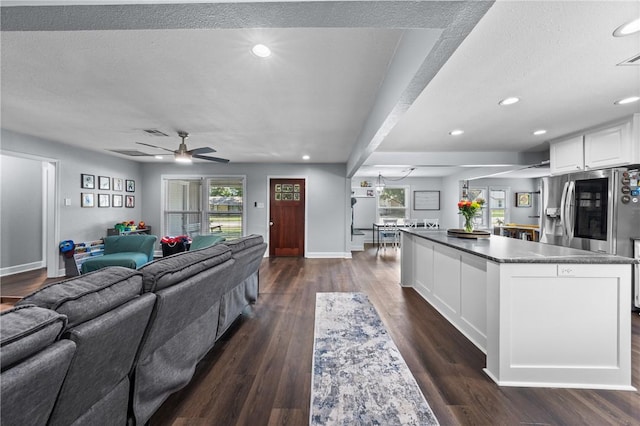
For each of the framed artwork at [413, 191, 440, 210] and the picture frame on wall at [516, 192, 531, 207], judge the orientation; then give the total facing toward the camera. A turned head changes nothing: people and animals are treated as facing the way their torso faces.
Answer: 2

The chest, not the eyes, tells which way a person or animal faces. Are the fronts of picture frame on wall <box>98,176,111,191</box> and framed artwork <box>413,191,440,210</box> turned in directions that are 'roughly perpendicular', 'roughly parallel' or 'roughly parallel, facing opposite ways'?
roughly perpendicular

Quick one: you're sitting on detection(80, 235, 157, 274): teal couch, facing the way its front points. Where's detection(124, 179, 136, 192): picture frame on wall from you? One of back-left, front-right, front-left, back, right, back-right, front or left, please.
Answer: back-right

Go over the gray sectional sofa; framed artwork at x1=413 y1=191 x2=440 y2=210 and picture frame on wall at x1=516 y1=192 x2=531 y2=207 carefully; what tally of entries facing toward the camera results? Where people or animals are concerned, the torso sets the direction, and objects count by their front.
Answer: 2

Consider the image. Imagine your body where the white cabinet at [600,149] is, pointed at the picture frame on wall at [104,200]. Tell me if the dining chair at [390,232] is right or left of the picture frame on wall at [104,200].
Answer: right

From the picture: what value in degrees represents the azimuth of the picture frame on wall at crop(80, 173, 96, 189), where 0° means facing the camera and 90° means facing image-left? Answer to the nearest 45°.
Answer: approximately 315°

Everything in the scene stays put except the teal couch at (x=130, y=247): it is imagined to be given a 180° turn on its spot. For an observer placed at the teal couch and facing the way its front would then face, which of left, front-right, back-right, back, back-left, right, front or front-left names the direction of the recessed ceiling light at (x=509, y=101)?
right

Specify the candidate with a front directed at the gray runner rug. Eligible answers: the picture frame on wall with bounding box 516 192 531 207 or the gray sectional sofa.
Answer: the picture frame on wall

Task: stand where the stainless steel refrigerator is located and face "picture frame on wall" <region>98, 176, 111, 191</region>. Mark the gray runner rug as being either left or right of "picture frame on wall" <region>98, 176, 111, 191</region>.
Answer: left

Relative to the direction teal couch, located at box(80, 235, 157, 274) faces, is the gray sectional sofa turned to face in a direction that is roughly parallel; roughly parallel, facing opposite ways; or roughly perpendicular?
roughly perpendicular

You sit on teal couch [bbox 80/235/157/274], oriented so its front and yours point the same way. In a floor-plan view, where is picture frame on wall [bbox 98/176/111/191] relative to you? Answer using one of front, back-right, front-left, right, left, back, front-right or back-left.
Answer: back-right
